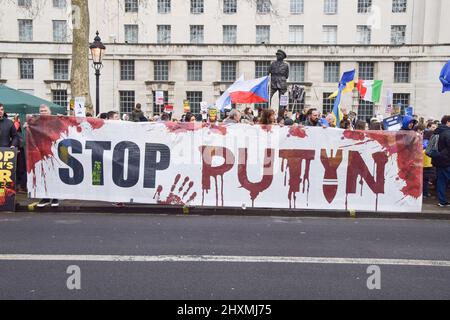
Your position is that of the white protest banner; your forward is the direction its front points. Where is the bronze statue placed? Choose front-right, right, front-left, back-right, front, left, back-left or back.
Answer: back

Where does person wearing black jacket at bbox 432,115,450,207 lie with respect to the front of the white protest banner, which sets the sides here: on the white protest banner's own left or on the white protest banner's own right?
on the white protest banner's own left

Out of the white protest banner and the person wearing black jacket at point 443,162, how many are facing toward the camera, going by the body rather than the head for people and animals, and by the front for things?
1

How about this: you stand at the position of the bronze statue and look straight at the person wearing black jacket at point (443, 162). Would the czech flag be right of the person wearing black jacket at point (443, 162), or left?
right

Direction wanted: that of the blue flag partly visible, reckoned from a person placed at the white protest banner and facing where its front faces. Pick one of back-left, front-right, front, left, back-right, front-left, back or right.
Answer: back-left

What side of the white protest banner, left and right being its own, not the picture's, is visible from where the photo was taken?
front

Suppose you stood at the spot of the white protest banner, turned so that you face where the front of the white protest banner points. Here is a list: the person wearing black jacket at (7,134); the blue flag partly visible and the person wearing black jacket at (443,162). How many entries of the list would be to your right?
1

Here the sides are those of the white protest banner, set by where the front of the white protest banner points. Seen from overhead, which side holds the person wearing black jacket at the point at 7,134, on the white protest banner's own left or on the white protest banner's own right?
on the white protest banner's own right
